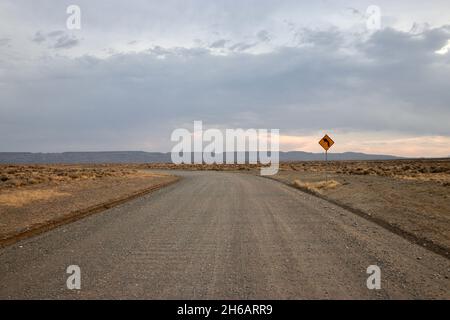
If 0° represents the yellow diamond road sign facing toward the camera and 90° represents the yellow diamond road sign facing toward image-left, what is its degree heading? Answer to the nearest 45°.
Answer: approximately 0°
